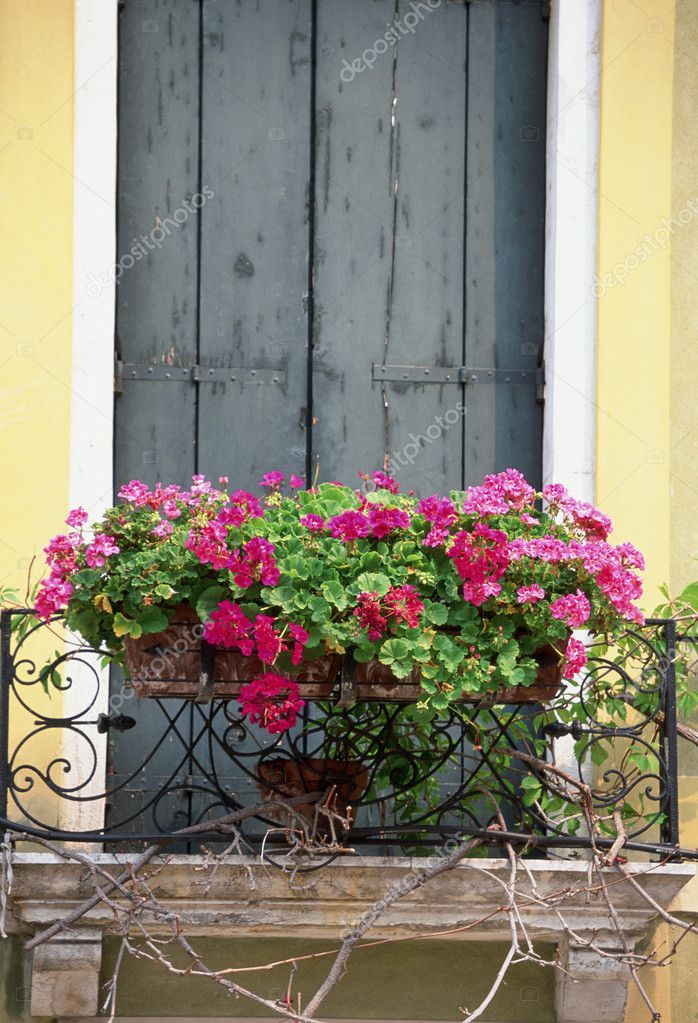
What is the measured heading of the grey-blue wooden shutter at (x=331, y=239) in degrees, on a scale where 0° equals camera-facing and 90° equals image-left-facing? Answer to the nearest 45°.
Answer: approximately 0°
